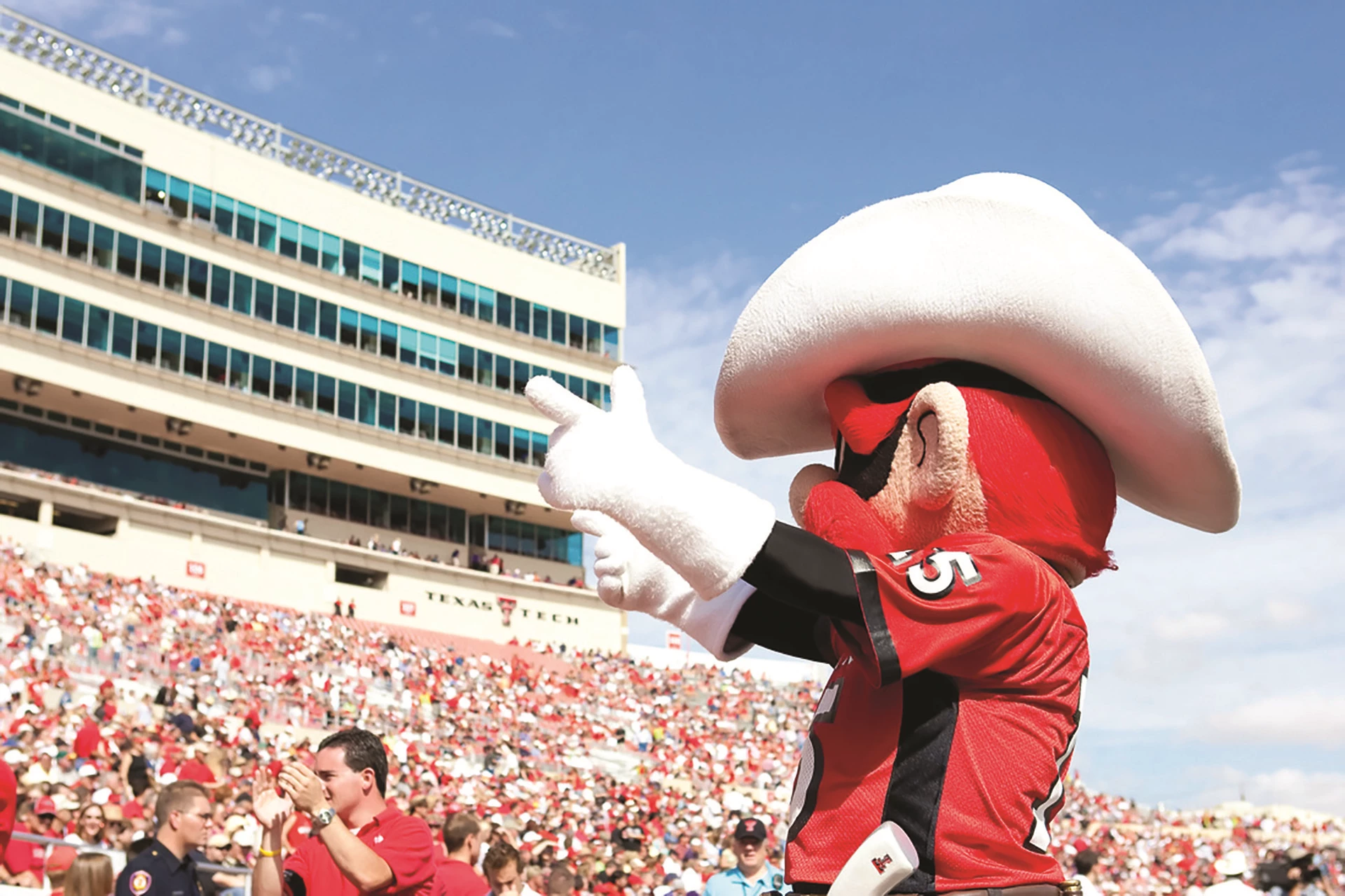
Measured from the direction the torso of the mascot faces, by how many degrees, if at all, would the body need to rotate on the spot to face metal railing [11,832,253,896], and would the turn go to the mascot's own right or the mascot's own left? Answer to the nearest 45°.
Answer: approximately 45° to the mascot's own right

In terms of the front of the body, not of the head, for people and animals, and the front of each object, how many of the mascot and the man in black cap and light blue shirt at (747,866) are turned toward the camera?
1

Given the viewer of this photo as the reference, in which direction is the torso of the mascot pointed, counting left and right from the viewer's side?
facing to the left of the viewer

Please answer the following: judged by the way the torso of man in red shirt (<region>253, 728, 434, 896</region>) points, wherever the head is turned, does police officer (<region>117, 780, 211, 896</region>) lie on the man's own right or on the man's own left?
on the man's own right

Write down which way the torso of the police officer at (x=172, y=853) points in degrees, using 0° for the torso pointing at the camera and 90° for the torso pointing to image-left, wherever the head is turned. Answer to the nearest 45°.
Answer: approximately 315°

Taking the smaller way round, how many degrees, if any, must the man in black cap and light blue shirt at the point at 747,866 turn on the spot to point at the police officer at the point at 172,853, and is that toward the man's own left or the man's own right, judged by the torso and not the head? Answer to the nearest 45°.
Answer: approximately 45° to the man's own right

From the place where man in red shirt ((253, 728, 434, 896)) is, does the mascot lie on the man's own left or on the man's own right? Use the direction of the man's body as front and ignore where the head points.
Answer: on the man's own left

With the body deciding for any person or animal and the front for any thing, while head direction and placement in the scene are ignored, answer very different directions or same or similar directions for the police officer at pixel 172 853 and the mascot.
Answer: very different directions

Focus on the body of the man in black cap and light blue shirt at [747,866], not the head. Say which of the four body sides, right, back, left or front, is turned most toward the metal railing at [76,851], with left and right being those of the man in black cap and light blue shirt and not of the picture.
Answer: right
